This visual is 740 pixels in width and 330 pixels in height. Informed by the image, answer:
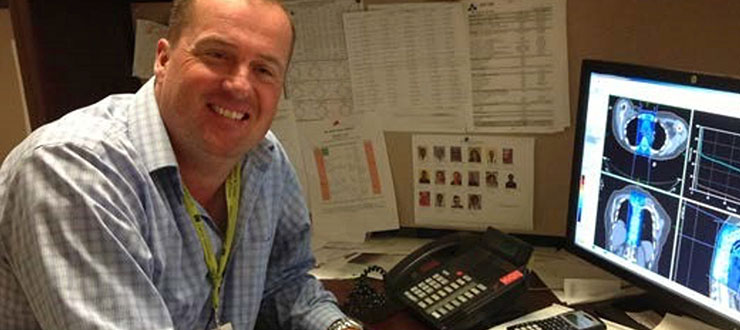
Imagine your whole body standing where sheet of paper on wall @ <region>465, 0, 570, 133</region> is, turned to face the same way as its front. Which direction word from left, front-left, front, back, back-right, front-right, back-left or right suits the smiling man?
front-right

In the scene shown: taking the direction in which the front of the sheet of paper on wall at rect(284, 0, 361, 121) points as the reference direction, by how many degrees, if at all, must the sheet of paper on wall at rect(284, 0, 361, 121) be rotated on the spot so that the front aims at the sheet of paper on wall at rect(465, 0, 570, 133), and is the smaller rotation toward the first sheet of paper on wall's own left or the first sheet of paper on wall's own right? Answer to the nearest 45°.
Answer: approximately 90° to the first sheet of paper on wall's own left

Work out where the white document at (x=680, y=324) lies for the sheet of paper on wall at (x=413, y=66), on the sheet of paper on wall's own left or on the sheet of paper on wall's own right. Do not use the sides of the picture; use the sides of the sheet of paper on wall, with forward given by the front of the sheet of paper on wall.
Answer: on the sheet of paper on wall's own left

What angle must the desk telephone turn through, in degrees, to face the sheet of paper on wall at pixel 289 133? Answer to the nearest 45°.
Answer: approximately 90° to its right

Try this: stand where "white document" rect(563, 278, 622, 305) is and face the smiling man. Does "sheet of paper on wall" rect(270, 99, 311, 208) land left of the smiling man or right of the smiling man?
right

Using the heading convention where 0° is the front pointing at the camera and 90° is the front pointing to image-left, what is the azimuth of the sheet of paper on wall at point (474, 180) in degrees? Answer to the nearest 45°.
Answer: approximately 0°
